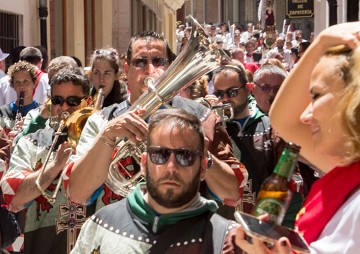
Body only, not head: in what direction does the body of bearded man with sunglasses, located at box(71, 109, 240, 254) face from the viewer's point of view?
toward the camera

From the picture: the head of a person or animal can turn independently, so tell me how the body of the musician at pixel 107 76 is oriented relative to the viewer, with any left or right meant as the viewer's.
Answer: facing the viewer and to the left of the viewer

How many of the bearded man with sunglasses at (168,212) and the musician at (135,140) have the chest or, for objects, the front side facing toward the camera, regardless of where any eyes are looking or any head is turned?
2

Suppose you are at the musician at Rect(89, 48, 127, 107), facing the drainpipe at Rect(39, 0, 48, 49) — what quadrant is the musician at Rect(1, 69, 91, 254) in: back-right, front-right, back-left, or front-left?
back-left

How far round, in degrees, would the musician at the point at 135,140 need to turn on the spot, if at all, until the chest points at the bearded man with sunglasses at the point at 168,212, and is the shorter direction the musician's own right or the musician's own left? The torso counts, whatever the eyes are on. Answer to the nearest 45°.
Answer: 0° — they already face them

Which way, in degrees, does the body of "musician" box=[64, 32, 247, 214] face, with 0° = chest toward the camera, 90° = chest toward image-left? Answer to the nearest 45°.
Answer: approximately 0°

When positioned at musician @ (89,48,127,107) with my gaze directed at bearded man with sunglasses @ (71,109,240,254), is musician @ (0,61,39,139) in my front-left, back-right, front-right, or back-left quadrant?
back-right

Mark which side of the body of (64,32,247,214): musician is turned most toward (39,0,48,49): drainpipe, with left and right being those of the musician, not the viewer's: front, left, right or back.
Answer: back

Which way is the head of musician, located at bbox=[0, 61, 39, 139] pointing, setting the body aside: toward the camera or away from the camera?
toward the camera

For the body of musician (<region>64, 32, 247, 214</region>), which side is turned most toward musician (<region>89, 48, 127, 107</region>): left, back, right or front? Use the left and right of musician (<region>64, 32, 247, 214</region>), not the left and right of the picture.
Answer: back

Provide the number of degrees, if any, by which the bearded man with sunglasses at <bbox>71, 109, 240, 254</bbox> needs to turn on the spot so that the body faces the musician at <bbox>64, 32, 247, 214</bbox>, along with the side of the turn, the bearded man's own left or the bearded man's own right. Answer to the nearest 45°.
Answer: approximately 180°

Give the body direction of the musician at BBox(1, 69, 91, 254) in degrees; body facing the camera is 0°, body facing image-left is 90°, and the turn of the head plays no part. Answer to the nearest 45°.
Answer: approximately 315°
